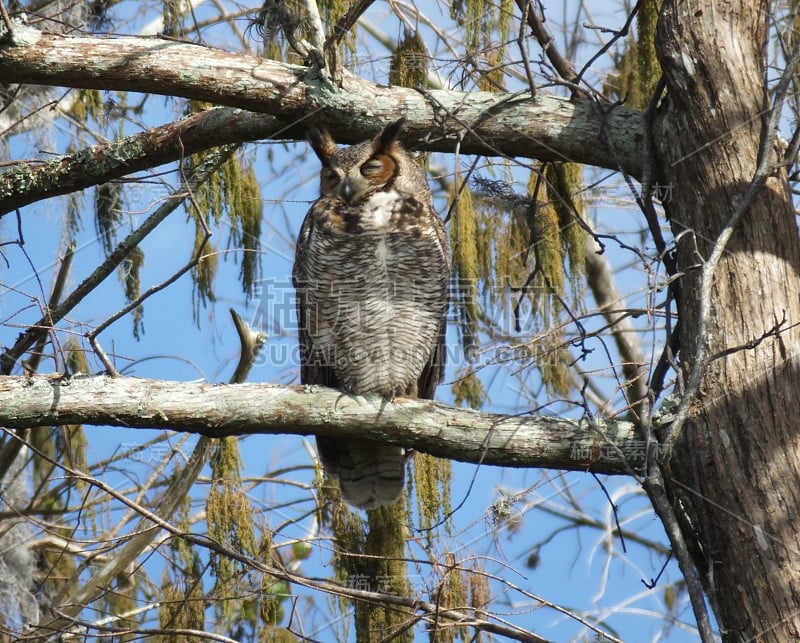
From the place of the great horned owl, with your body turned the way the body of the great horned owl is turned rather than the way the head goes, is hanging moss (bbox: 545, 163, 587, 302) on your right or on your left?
on your left

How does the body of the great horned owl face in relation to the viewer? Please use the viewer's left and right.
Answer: facing the viewer
